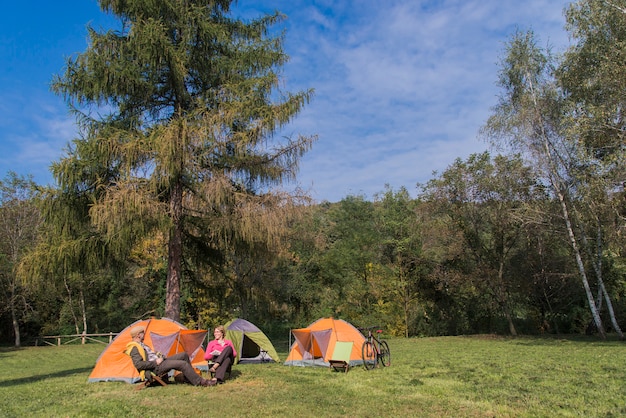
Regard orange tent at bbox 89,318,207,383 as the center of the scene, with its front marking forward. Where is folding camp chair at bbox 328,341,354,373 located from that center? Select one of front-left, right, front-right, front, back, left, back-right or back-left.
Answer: front-left

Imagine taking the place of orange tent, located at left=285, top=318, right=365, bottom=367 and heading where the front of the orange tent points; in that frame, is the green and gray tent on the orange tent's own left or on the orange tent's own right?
on the orange tent's own right

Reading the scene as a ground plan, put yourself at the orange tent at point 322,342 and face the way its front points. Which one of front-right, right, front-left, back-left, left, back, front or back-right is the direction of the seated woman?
front

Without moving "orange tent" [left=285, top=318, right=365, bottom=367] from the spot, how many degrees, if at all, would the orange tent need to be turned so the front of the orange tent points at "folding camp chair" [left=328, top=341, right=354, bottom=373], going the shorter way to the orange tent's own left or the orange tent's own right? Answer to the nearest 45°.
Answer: approximately 45° to the orange tent's own left

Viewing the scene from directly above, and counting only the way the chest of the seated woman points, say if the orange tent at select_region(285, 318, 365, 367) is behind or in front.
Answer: behind

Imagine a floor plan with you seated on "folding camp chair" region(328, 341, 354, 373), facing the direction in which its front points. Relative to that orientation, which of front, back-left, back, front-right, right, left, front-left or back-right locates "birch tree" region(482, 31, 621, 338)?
back

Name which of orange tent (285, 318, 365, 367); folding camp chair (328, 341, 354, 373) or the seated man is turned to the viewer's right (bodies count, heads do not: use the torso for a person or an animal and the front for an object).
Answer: the seated man

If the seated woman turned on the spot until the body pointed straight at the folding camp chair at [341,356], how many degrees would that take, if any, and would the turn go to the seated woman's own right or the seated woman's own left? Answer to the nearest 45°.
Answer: approximately 135° to the seated woman's own left

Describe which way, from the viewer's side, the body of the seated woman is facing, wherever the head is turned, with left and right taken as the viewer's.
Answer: facing the viewer and to the left of the viewer

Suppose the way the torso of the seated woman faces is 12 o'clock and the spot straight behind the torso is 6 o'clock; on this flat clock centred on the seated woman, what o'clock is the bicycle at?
The bicycle is roughly at 7 o'clock from the seated woman.

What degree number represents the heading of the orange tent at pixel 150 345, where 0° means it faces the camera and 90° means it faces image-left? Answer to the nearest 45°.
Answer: approximately 315°

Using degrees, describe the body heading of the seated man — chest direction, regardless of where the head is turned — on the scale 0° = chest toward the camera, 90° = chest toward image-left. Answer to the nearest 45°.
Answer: approximately 270°

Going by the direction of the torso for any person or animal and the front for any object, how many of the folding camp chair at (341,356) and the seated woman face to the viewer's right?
0

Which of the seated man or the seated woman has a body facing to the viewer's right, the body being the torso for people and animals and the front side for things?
the seated man

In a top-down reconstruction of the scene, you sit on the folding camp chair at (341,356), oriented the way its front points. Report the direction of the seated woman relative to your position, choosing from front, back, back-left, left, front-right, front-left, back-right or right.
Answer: front
